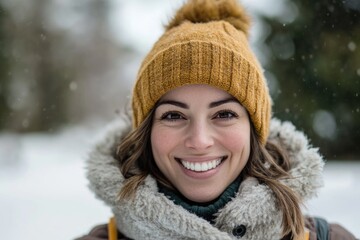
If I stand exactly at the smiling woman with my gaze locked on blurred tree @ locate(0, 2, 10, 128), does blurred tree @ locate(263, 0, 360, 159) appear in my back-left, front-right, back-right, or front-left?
front-right

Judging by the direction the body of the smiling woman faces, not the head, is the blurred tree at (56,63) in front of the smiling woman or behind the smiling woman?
behind

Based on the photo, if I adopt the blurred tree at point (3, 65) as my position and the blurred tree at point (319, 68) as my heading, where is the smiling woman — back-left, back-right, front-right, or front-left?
front-right

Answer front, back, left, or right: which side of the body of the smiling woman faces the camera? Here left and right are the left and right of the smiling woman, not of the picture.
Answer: front

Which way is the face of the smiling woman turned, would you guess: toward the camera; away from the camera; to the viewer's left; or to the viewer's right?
toward the camera

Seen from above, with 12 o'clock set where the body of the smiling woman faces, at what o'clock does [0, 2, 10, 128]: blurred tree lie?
The blurred tree is roughly at 5 o'clock from the smiling woman.

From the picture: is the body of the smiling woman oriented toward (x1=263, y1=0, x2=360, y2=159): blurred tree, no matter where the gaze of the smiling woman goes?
no
